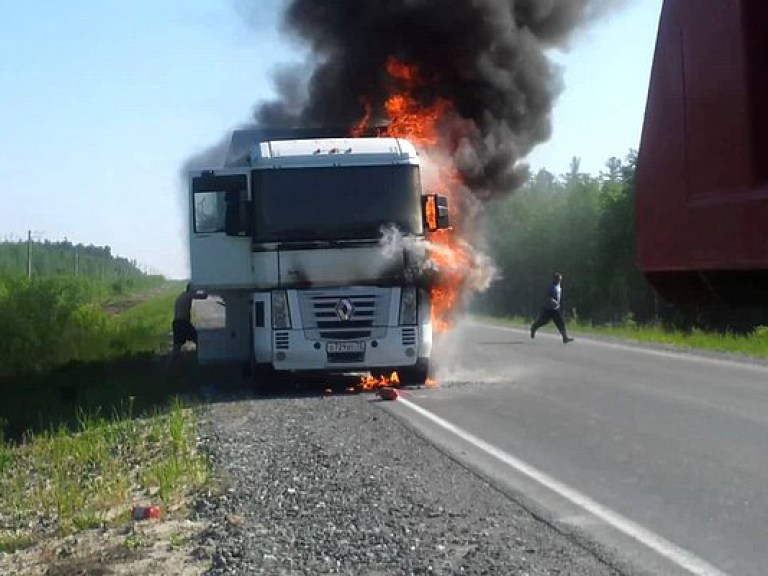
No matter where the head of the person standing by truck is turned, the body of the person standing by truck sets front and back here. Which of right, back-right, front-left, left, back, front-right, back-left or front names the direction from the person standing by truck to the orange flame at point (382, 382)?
front-right

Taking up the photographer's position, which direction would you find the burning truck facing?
facing the viewer

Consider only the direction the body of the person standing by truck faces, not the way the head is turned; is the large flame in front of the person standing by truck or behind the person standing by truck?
in front

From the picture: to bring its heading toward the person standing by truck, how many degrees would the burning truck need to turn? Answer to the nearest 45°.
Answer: approximately 135° to its right

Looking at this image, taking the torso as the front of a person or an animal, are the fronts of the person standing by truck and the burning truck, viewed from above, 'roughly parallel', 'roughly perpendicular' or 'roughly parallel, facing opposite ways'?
roughly perpendicular

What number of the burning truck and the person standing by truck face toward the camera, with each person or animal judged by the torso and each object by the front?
1

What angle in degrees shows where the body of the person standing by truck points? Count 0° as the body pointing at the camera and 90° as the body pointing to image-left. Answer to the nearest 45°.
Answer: approximately 270°
